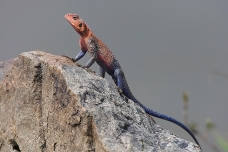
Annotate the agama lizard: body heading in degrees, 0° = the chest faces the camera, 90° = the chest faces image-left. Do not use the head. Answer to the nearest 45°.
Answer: approximately 90°

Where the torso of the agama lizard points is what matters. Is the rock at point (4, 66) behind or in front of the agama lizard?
in front
